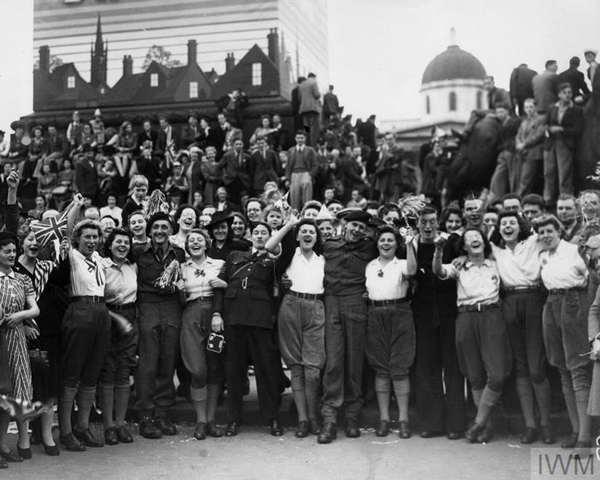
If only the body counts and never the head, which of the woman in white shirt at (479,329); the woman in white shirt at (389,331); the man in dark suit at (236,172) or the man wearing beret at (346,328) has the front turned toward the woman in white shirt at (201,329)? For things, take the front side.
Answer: the man in dark suit

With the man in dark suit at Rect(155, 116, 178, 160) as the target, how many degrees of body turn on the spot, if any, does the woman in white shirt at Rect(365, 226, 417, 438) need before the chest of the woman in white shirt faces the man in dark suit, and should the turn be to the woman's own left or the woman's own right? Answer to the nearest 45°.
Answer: approximately 135° to the woman's own right

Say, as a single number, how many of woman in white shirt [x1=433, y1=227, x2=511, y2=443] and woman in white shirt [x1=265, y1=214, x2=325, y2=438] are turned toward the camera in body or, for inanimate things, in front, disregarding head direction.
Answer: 2

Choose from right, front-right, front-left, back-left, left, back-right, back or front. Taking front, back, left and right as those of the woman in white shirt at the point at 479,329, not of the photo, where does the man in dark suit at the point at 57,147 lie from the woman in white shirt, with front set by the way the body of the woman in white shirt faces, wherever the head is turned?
back-right

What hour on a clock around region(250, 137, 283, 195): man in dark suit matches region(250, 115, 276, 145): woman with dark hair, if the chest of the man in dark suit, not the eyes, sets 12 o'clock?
The woman with dark hair is roughly at 6 o'clock from the man in dark suit.

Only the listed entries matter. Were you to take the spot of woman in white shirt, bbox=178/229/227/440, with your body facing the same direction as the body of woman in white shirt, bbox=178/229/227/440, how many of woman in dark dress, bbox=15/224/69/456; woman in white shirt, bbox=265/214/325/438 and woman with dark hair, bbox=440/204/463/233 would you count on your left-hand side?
2

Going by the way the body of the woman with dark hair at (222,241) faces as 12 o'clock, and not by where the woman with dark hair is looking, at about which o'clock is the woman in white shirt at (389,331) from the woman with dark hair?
The woman in white shirt is roughly at 10 o'clock from the woman with dark hair.

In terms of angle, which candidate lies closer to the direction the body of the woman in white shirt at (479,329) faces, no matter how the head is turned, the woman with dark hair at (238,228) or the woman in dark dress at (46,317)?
the woman in dark dress

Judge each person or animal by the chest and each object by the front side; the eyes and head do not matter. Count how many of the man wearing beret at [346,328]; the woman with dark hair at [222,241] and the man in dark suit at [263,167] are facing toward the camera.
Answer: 3
